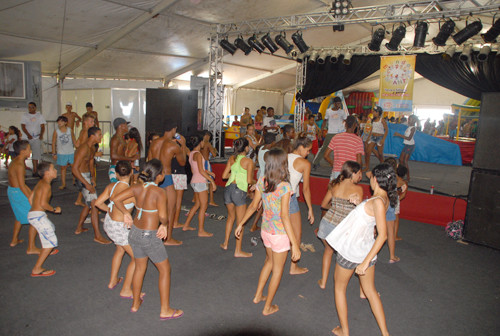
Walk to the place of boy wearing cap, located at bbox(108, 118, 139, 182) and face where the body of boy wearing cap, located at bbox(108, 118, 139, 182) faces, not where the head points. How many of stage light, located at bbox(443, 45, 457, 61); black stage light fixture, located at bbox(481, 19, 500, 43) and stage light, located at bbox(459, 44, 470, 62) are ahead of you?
3

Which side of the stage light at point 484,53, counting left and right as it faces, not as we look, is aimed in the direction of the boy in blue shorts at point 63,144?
front

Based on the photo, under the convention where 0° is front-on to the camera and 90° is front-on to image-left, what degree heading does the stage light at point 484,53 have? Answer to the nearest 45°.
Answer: approximately 45°

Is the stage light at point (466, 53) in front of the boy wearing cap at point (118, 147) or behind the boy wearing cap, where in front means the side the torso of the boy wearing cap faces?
in front

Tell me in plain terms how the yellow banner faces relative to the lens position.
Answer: facing the viewer

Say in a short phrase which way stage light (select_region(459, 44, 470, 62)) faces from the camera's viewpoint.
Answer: facing the viewer and to the left of the viewer

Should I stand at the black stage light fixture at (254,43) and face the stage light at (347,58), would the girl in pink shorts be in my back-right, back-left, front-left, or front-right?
back-right

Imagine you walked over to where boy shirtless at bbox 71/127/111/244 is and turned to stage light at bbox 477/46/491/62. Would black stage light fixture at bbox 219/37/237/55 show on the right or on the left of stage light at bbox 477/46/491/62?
left

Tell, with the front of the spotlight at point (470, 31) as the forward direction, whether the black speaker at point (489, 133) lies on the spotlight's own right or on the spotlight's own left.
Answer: on the spotlight's own left

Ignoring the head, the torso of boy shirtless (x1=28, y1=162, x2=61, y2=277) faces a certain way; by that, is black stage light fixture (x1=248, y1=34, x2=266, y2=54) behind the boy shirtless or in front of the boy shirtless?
in front

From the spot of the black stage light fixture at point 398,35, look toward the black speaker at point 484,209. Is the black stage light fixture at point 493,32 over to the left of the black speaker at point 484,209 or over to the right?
left

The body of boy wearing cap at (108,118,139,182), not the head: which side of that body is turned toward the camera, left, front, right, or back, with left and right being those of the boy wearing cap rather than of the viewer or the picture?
right

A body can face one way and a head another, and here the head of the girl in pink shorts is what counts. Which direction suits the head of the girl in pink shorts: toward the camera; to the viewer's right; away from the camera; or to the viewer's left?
away from the camera
